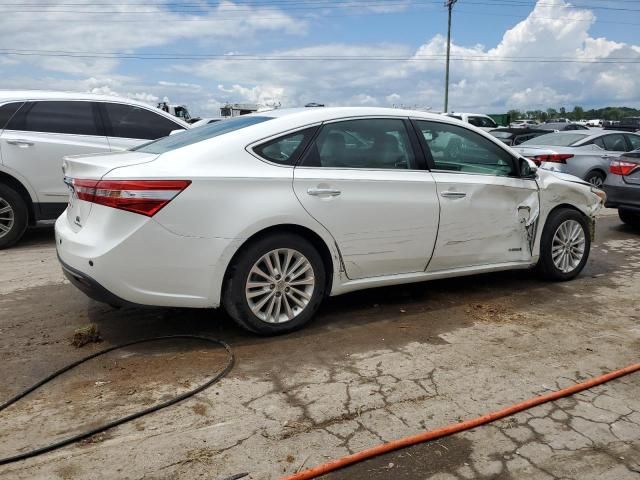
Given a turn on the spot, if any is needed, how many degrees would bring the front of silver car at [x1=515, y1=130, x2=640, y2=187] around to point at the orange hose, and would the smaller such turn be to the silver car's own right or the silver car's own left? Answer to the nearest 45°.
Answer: approximately 135° to the silver car's own right

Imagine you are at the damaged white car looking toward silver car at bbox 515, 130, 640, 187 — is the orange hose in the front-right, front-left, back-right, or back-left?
back-right

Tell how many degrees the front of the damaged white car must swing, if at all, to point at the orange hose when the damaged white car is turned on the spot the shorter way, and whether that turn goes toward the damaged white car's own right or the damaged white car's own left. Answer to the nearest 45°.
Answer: approximately 90° to the damaged white car's own right

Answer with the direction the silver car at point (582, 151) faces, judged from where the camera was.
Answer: facing away from the viewer and to the right of the viewer

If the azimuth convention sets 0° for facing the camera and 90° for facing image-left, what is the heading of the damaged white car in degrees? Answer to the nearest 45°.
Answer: approximately 225°

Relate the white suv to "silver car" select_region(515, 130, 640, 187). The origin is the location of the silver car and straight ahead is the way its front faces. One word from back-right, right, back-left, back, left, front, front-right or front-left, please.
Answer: back

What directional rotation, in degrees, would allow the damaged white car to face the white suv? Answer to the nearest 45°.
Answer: approximately 90° to its left
